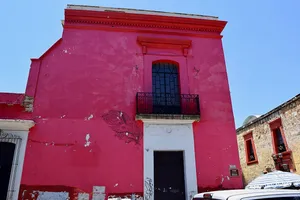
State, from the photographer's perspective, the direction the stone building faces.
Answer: facing the viewer and to the left of the viewer

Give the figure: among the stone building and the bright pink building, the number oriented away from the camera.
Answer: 0

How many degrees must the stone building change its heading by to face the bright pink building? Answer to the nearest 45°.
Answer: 0° — it already faces it

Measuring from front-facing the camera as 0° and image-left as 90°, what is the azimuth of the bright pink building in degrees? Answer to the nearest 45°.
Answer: approximately 0°

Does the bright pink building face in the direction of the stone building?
no
